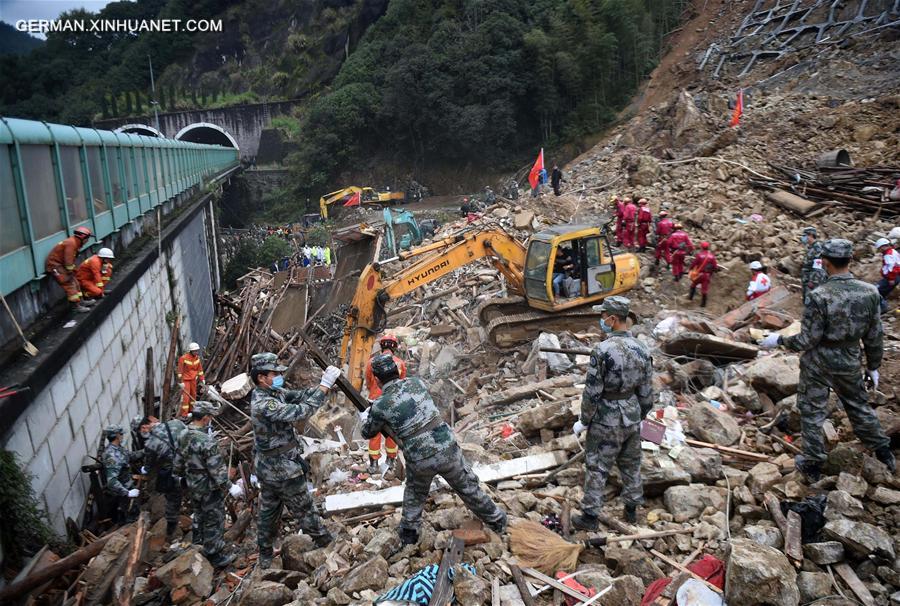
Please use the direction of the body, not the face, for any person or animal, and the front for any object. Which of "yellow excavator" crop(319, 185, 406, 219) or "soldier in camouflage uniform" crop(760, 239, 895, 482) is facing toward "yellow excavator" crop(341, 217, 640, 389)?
the soldier in camouflage uniform

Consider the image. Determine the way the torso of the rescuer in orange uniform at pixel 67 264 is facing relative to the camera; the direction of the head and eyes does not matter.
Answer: to the viewer's right

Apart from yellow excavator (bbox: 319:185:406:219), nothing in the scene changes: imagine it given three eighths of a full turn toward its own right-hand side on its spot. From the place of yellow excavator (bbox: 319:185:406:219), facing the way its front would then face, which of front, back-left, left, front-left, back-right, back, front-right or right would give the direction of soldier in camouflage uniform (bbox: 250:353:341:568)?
back-right

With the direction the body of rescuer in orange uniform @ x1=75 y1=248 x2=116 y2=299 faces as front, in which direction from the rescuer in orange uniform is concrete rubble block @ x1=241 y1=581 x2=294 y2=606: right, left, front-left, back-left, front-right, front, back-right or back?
right

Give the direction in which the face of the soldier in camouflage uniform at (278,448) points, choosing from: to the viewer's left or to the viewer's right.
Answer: to the viewer's right

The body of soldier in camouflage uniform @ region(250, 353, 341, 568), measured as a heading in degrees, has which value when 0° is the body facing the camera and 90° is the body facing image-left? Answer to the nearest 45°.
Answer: approximately 270°

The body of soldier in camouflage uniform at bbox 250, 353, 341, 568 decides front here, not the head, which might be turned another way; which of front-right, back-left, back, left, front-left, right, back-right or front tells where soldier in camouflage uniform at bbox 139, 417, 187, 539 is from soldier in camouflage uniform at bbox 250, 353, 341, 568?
back-left

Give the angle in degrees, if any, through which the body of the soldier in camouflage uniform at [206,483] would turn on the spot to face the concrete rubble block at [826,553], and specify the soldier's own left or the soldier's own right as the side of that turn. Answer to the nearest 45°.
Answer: approximately 90° to the soldier's own right

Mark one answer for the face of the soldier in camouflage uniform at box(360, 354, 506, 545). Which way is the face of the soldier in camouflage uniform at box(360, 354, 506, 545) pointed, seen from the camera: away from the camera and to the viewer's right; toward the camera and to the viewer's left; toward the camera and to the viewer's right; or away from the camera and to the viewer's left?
away from the camera and to the viewer's left

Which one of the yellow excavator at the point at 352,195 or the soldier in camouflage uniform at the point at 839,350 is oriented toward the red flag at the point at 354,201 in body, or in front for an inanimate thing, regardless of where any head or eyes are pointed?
the soldier in camouflage uniform

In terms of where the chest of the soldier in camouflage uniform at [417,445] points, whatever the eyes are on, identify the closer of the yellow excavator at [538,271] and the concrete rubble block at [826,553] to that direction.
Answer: the yellow excavator

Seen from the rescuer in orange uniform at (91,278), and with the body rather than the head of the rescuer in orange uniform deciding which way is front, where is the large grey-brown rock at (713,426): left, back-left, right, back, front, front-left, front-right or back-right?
front-right
